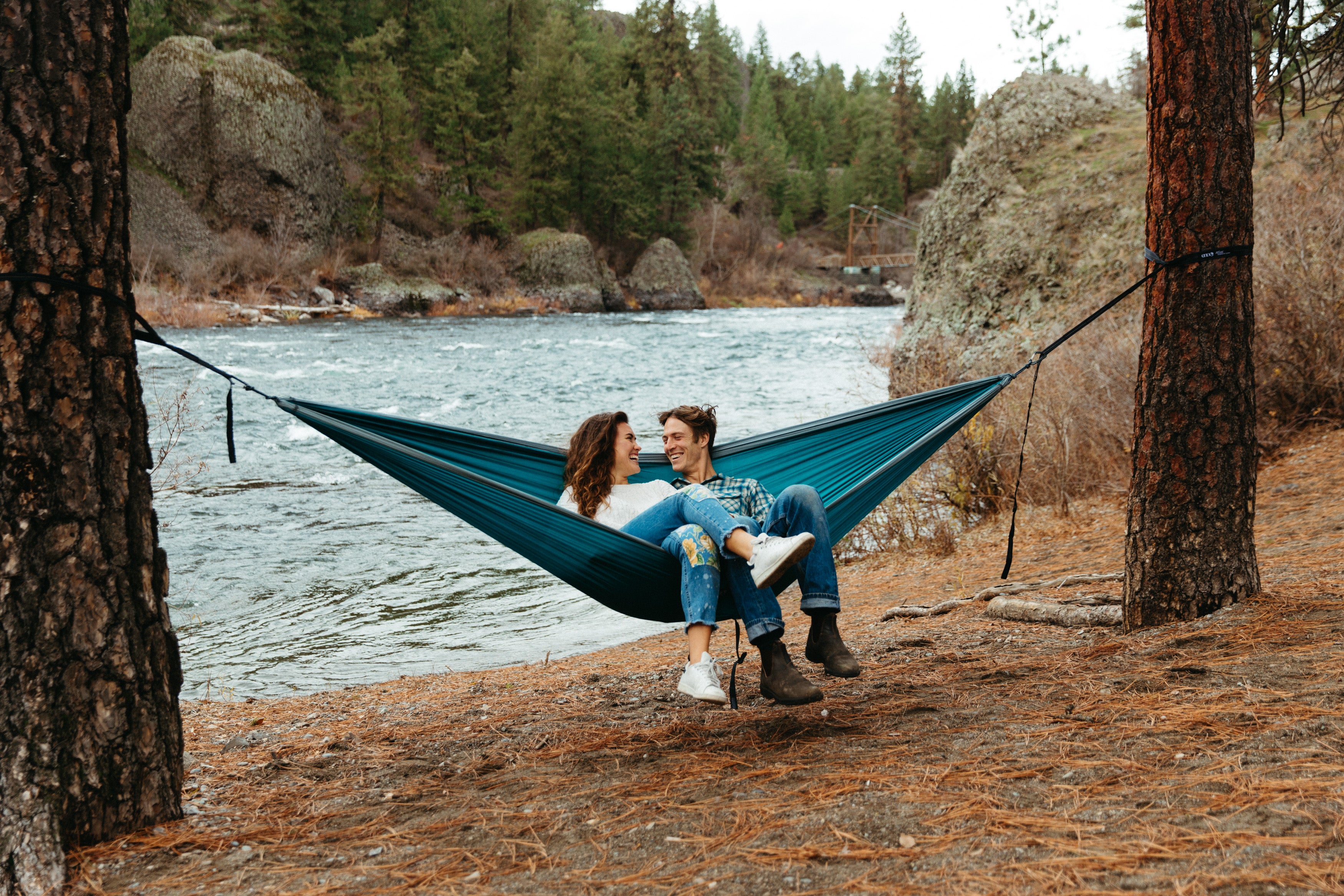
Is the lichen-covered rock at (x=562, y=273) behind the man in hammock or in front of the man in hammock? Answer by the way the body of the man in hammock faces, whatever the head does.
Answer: behind

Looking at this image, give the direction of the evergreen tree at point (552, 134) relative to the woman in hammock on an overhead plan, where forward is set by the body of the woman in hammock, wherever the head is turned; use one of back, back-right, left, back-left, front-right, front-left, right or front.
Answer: back-left

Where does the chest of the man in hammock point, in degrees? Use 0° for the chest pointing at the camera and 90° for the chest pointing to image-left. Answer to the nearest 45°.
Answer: approximately 315°

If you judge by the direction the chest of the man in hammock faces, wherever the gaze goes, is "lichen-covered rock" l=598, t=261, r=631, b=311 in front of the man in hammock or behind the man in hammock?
behind

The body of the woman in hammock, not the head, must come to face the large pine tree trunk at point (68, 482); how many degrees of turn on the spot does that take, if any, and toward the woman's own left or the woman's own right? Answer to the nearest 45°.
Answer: approximately 90° to the woman's own right

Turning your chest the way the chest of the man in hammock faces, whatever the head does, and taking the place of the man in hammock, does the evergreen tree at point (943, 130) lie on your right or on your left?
on your left

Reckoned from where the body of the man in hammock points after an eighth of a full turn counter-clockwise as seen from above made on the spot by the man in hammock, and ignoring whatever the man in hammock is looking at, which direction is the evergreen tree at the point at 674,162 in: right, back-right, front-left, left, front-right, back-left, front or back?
left

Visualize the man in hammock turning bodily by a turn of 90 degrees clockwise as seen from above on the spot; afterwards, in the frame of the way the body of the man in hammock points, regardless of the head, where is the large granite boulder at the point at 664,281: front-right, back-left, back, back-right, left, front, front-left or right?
back-right

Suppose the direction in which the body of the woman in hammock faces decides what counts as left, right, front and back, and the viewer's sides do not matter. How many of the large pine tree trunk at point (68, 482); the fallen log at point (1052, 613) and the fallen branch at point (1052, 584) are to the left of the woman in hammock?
2

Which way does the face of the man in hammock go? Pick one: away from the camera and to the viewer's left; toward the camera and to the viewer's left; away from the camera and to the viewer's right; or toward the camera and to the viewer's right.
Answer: toward the camera and to the viewer's left

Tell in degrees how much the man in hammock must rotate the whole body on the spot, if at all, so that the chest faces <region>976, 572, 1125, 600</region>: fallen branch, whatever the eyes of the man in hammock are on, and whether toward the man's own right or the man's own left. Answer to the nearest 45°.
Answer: approximately 90° to the man's own left

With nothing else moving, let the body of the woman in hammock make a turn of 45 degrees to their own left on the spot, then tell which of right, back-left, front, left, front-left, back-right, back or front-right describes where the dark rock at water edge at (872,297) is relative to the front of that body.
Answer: left

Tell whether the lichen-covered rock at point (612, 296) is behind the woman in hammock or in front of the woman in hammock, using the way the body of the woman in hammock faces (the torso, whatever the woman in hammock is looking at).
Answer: behind

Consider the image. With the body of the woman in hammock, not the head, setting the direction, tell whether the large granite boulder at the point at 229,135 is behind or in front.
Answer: behind

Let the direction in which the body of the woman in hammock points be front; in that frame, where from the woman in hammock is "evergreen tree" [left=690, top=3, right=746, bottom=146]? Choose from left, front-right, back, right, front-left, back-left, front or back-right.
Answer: back-left

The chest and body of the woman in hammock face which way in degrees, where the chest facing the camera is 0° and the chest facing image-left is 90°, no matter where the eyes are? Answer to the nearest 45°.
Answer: approximately 315°

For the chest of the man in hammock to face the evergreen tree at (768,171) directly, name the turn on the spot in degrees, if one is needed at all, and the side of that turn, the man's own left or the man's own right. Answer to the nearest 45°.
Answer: approximately 135° to the man's own left
